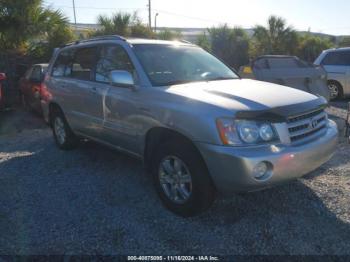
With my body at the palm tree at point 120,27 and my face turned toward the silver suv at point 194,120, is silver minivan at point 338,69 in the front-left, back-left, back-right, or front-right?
front-left

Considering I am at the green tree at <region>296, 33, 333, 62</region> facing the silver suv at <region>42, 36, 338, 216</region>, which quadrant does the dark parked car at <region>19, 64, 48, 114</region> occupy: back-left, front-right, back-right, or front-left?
front-right

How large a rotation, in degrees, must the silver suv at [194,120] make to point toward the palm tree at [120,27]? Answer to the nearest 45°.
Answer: approximately 135° to its left

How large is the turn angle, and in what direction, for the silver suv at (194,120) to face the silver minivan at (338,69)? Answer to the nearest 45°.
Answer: approximately 90° to its left

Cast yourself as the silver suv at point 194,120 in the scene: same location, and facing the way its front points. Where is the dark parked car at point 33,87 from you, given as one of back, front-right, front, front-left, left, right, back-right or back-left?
back

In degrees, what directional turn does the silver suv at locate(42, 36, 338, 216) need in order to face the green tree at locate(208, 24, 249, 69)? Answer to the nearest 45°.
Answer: approximately 135° to its left

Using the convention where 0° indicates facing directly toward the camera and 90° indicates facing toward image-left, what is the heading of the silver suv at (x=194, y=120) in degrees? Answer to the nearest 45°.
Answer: approximately 315°

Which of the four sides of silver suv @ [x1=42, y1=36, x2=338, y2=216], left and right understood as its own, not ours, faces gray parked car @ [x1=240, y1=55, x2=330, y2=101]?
left

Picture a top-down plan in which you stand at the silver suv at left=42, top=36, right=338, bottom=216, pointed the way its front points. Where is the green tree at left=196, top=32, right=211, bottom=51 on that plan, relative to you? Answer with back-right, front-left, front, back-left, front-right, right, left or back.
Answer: back-left

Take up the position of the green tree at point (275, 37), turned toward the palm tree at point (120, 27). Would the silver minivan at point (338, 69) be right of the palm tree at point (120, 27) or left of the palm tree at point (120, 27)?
left
